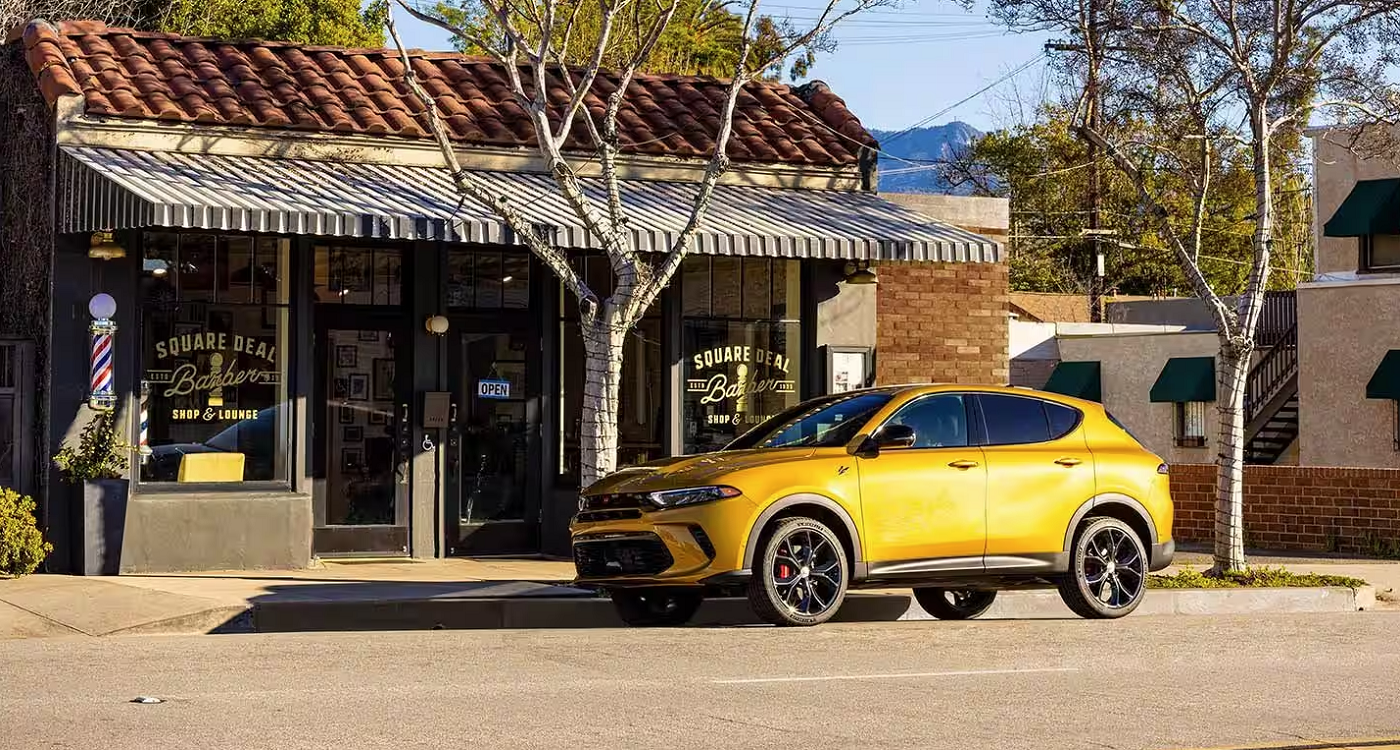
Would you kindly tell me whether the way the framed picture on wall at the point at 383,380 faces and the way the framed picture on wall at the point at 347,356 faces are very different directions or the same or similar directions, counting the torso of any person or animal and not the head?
same or similar directions

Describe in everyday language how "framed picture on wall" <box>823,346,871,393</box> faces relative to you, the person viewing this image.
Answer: facing the viewer

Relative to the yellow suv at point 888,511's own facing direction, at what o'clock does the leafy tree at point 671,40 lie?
The leafy tree is roughly at 4 o'clock from the yellow suv.

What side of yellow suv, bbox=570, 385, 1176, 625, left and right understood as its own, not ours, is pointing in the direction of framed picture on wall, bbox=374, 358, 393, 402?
right

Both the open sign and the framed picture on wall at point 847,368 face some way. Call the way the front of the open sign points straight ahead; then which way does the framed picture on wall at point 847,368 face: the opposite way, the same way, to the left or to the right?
the same way

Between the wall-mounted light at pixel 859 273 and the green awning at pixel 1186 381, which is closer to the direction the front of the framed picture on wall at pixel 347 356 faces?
the wall-mounted light

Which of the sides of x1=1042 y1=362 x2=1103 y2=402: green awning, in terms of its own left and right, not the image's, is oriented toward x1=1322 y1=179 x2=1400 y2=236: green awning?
left

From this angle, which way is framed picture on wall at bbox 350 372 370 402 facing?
toward the camera

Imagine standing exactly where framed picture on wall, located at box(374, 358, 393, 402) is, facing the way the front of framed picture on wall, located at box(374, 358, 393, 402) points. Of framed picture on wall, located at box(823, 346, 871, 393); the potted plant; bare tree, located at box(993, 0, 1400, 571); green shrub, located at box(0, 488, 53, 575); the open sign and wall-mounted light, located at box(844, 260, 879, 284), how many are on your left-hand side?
4

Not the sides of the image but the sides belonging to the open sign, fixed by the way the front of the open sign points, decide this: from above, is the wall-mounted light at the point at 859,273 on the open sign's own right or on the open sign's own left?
on the open sign's own left

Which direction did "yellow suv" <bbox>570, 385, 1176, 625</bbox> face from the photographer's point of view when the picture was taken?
facing the viewer and to the left of the viewer

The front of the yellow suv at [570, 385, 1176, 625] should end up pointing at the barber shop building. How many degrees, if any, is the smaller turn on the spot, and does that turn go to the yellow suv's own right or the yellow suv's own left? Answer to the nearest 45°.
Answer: approximately 90° to the yellow suv's own right

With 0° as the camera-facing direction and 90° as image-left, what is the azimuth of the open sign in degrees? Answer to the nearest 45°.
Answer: approximately 0°

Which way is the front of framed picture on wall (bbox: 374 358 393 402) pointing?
toward the camera

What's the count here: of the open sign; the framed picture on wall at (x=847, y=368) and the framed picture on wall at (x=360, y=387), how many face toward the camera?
3

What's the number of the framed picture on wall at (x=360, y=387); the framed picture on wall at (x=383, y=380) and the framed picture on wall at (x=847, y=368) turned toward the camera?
3
